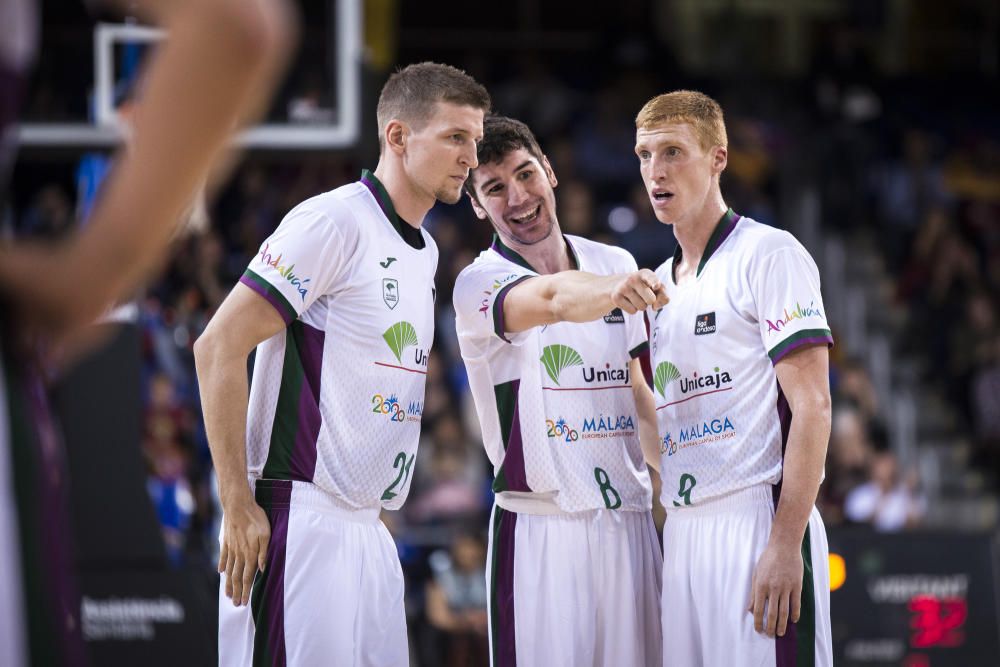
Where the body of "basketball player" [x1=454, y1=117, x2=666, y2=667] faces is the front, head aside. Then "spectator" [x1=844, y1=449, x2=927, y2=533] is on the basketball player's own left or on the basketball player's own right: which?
on the basketball player's own left

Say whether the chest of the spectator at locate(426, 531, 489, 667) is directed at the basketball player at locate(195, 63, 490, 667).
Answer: yes

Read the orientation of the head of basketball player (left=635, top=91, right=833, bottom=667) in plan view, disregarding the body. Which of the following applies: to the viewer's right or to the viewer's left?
to the viewer's left

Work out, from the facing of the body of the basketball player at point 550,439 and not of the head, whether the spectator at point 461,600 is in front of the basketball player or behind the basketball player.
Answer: behind

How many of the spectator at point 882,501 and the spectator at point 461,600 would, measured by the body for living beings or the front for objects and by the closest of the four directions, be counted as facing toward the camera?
2

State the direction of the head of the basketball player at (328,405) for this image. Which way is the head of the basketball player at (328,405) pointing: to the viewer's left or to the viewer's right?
to the viewer's right

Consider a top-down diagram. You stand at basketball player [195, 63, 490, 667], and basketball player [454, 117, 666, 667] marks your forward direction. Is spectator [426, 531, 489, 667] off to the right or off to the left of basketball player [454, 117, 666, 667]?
left

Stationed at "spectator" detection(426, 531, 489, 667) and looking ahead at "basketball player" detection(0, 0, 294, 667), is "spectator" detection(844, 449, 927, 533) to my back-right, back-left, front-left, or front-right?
back-left

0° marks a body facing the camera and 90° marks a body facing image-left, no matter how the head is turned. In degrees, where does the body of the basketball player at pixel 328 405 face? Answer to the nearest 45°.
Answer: approximately 315°

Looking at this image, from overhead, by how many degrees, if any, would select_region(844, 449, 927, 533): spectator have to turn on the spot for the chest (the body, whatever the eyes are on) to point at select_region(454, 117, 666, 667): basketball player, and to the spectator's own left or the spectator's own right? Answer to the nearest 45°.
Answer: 0° — they already face them
